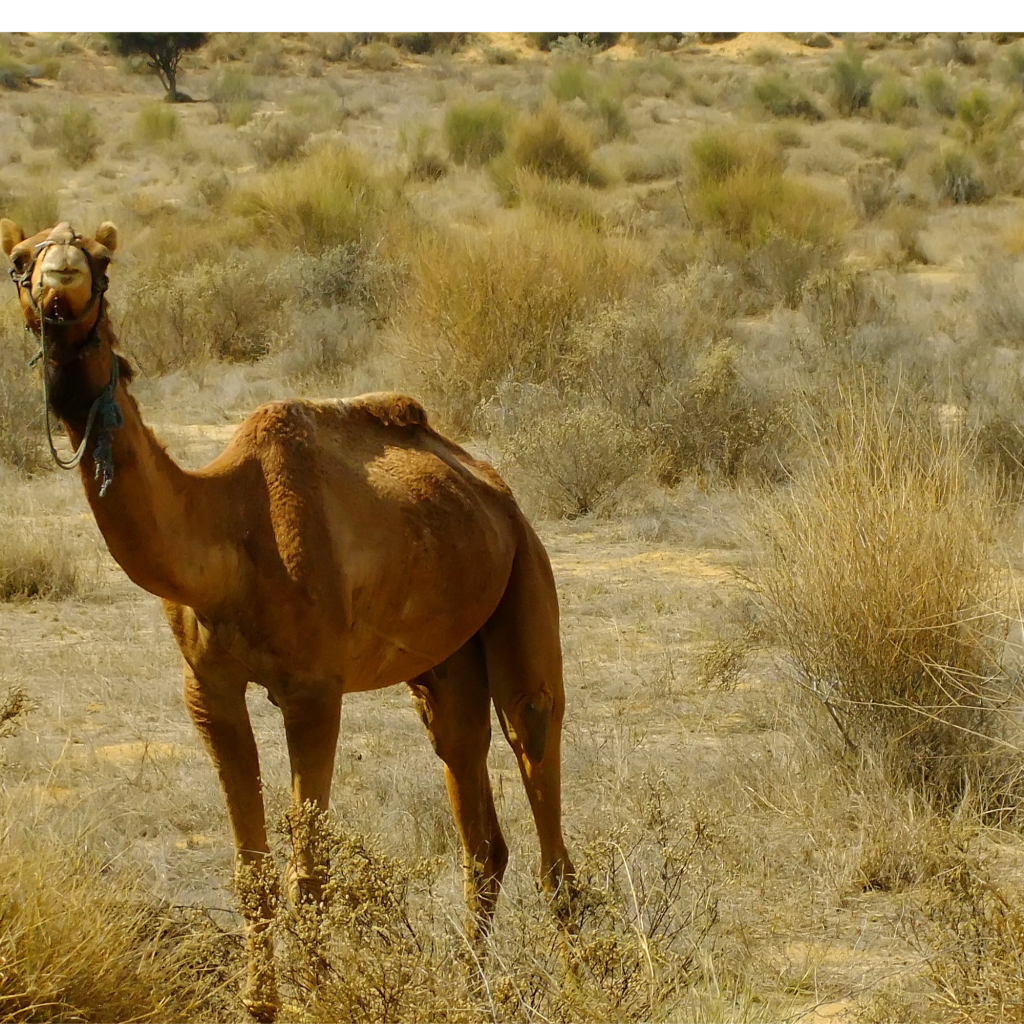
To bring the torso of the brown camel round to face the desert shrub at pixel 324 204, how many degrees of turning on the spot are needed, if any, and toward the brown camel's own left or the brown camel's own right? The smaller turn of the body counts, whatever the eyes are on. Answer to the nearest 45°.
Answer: approximately 135° to the brown camel's own right

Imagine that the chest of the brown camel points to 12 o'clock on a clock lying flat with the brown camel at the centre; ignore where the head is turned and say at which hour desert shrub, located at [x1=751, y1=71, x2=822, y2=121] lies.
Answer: The desert shrub is roughly at 5 o'clock from the brown camel.

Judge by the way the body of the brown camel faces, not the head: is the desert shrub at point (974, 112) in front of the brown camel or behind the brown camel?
behind

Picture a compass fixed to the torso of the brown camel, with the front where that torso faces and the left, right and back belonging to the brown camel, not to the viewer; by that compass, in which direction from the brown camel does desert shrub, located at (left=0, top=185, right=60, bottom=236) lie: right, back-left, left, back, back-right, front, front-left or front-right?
back-right

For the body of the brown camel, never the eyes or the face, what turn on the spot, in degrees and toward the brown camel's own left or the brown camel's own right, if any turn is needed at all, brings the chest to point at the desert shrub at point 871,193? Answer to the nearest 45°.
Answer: approximately 180°

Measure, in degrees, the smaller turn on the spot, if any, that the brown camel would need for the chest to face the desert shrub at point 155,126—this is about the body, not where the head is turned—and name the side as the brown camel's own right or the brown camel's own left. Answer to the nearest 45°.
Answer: approximately 135° to the brown camel's own right

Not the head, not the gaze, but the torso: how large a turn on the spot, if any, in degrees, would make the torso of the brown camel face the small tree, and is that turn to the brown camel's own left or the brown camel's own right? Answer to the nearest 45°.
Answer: approximately 135° to the brown camel's own right

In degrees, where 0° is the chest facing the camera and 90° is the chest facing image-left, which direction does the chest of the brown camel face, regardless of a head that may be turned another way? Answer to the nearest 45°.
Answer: approximately 45°

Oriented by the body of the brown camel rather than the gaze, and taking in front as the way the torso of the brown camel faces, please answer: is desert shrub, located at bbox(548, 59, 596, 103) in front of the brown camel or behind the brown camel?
behind

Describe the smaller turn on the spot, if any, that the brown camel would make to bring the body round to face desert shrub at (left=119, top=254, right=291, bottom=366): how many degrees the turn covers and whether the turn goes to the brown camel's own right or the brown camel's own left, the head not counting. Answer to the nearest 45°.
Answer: approximately 135° to the brown camel's own right

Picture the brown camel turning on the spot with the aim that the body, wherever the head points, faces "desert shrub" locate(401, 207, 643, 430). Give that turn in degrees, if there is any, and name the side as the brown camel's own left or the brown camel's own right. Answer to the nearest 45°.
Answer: approximately 135° to the brown camel's own right

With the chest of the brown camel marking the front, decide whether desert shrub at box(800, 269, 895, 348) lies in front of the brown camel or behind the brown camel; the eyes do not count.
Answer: behind

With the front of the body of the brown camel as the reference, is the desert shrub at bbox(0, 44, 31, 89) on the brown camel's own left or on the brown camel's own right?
on the brown camel's own right

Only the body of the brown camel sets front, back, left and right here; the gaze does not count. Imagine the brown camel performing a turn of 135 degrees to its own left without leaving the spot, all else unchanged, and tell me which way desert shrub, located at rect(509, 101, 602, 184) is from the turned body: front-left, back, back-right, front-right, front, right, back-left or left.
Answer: left
